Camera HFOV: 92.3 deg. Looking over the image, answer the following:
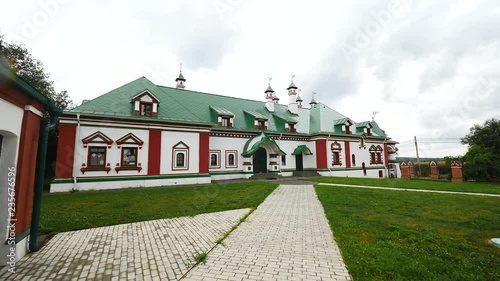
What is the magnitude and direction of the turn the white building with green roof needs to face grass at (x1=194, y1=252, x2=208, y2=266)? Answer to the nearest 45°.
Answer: approximately 45° to its right

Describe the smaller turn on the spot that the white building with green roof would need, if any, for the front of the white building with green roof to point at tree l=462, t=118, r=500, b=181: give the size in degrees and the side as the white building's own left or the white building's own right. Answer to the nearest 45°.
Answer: approximately 45° to the white building's own left

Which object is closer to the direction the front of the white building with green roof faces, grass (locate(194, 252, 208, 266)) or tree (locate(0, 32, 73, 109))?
the grass

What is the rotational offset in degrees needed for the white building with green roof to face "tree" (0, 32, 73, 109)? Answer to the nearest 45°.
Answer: approximately 135° to its right

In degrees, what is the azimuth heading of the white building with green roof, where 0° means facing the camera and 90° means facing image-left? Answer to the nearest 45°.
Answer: approximately 315°
